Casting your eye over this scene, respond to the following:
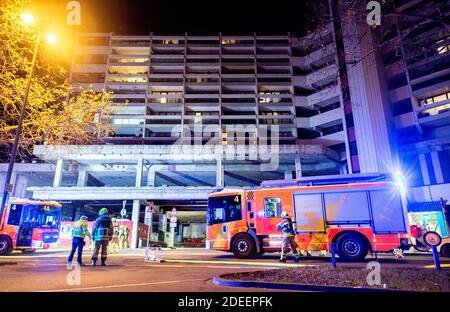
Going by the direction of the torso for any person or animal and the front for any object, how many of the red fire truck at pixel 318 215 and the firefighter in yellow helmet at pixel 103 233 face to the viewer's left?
1

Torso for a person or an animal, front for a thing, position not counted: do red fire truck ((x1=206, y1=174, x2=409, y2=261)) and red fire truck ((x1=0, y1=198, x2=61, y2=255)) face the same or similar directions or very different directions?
very different directions

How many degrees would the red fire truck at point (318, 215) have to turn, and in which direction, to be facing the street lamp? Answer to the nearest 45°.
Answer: approximately 45° to its left

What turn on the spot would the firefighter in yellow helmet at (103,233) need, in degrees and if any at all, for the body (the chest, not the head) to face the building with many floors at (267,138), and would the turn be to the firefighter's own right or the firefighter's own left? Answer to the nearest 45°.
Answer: approximately 45° to the firefighter's own right

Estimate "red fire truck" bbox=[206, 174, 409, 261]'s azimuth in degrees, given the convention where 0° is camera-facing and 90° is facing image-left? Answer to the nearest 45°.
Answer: approximately 90°

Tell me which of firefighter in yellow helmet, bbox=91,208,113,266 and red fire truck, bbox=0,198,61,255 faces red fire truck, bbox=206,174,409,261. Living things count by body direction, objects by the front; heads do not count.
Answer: red fire truck, bbox=0,198,61,255

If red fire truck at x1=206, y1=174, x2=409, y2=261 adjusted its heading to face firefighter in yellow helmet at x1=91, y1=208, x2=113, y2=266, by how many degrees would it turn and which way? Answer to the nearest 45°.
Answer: approximately 45° to its left

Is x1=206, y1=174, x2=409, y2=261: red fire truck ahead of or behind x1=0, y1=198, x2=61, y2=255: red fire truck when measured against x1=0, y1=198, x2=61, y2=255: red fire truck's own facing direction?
ahead

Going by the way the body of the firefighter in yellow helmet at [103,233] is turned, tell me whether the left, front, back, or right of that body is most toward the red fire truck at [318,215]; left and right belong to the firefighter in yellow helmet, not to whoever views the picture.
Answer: right

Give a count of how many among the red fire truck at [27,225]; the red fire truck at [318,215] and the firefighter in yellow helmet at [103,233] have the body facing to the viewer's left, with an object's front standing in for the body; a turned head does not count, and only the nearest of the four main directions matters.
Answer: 1

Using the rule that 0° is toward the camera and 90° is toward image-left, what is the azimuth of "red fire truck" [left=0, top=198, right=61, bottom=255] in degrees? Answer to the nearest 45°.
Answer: approximately 315°

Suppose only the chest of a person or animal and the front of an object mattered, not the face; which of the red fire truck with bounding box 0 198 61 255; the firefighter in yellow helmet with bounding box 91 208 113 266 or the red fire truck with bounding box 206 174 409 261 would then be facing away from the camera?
the firefighter in yellow helmet

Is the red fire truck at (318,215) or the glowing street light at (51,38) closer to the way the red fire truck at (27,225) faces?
the red fire truck

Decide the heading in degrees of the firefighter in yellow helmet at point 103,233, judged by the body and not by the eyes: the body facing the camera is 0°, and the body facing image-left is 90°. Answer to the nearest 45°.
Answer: approximately 180°
